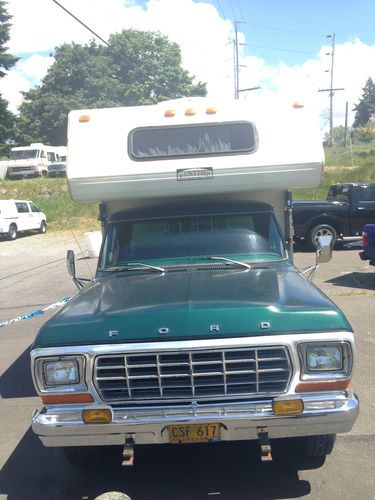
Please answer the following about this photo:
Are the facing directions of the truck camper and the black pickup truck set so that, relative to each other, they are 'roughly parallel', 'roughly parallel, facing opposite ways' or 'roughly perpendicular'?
roughly perpendicular

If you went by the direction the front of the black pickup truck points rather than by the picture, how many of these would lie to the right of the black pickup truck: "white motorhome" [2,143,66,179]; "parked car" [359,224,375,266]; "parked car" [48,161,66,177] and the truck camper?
2

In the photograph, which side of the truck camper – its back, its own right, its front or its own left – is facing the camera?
front

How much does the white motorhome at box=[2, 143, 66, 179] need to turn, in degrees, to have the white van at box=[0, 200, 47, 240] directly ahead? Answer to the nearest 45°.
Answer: approximately 45° to its left

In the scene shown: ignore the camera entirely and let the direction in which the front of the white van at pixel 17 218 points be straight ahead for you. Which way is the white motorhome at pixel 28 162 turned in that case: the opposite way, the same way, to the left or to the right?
the opposite way

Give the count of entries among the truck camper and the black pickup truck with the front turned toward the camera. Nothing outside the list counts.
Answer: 1

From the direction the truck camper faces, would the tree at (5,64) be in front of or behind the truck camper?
behind
